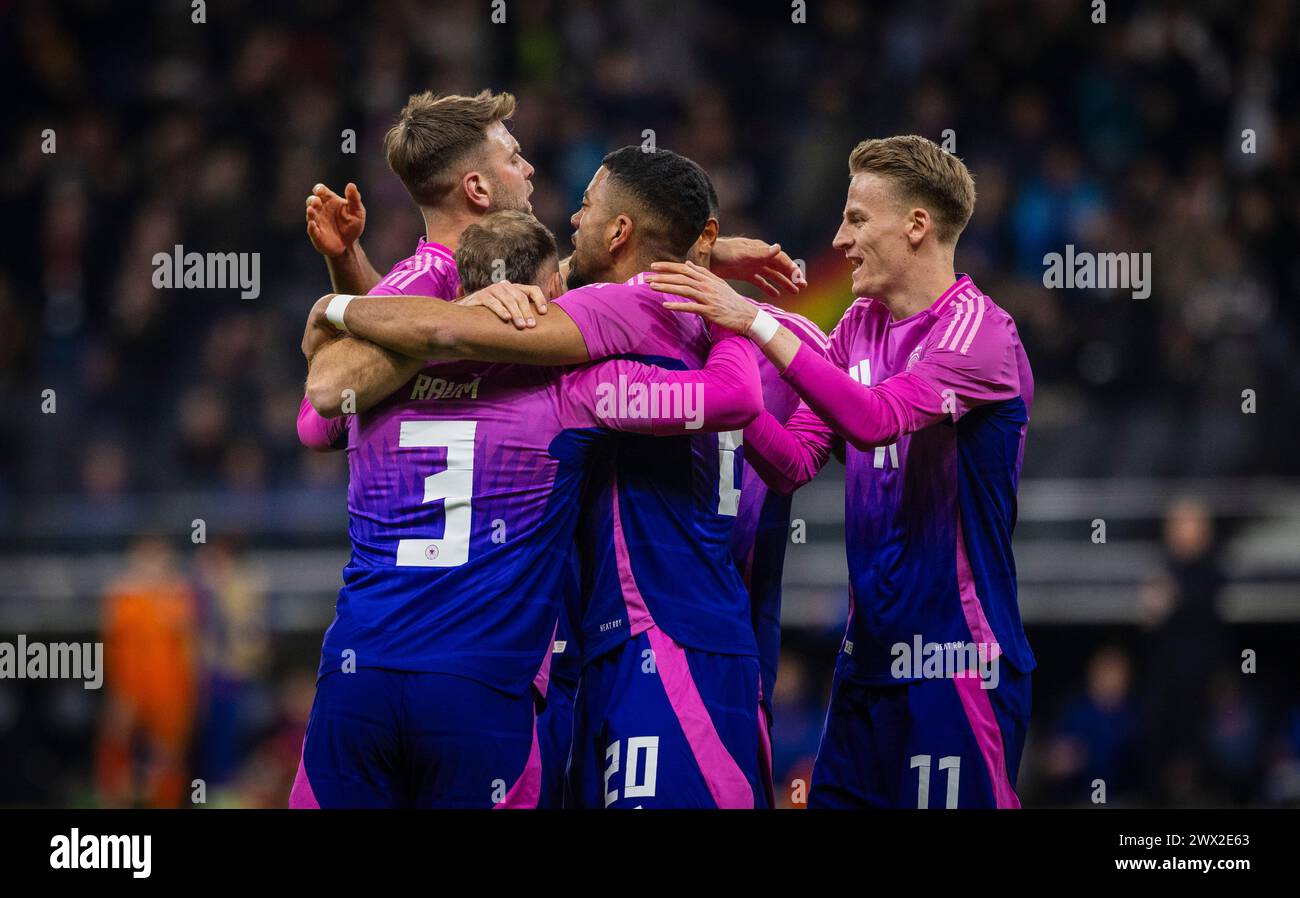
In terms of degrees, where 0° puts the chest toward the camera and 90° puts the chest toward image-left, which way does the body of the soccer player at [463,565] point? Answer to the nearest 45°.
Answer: approximately 180°

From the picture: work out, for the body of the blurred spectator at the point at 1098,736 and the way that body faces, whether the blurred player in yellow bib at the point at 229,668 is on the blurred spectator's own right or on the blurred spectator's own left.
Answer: on the blurred spectator's own right

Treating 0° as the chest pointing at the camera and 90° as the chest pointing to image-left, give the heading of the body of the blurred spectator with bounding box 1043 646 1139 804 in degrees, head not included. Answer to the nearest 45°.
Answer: approximately 0°

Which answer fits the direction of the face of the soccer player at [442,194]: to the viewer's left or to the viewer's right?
to the viewer's right

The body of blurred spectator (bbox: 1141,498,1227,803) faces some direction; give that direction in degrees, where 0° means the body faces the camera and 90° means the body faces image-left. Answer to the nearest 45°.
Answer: approximately 45°
